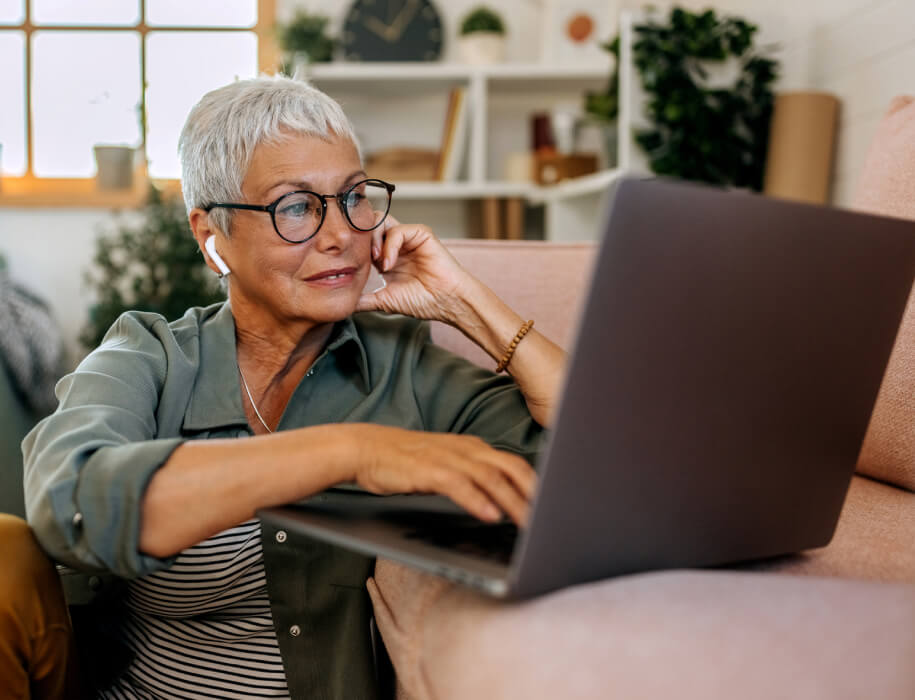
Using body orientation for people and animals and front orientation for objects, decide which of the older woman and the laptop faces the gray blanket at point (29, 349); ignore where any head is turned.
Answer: the laptop

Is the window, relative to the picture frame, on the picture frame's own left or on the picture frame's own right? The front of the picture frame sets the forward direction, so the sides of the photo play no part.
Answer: on the picture frame's own right

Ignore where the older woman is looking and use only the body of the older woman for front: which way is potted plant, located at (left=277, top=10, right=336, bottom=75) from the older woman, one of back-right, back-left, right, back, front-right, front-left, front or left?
back-left

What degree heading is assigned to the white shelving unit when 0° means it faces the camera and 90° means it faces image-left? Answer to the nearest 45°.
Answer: approximately 0°

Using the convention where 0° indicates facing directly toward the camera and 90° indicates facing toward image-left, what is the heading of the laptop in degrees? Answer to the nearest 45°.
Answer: approximately 135°
